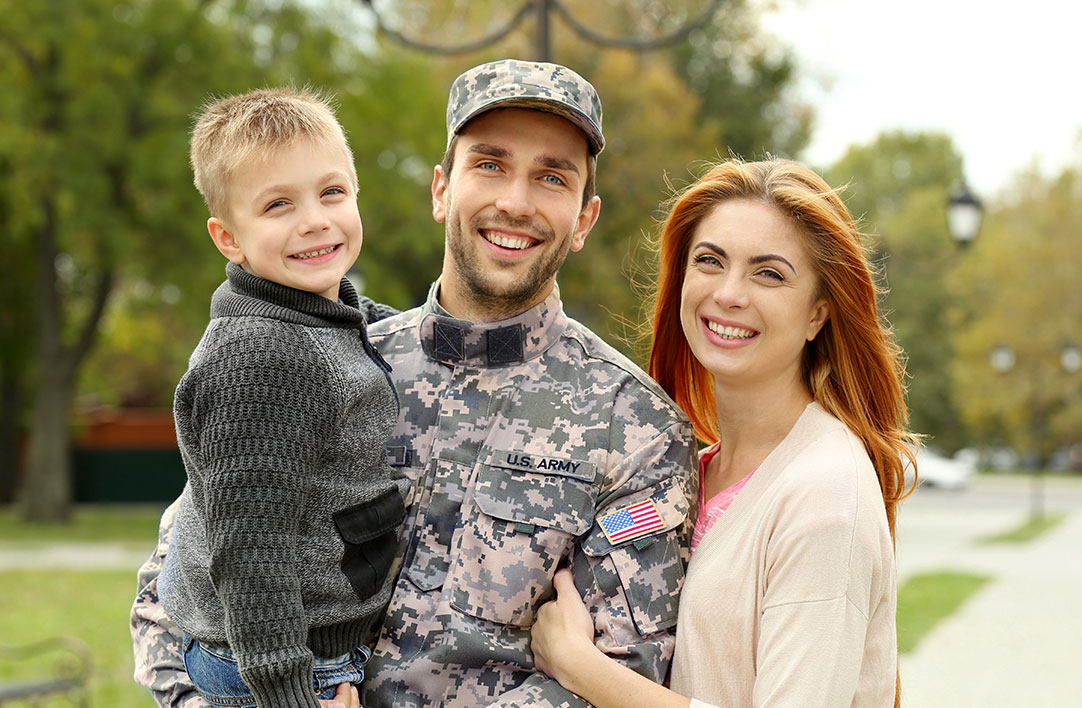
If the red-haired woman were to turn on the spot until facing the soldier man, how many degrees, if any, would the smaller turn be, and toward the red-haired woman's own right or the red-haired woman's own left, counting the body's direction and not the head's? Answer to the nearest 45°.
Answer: approximately 45° to the red-haired woman's own right

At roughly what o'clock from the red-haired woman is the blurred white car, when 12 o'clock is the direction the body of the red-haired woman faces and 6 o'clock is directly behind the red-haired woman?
The blurred white car is roughly at 5 o'clock from the red-haired woman.

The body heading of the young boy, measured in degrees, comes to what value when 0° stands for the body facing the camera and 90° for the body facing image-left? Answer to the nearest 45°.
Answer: approximately 315°

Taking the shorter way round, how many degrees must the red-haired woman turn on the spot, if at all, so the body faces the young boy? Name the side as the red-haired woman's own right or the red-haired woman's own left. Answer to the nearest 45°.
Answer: approximately 45° to the red-haired woman's own right

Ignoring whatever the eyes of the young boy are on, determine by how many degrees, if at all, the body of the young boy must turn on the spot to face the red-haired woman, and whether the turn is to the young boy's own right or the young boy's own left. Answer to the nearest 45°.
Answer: approximately 45° to the young boy's own left

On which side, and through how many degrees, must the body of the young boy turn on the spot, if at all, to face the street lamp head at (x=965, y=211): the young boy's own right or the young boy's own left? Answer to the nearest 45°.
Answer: approximately 90° to the young boy's own left

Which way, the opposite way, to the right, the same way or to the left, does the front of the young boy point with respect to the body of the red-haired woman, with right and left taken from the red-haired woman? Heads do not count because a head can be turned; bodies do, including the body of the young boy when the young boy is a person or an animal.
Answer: to the left

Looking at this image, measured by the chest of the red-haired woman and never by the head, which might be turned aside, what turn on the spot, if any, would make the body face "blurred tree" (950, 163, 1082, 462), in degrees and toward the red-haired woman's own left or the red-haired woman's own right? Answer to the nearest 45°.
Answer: approximately 135° to the red-haired woman's own right

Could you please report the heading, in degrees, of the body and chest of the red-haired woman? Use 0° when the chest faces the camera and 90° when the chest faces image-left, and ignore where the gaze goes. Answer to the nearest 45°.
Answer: approximately 45°
